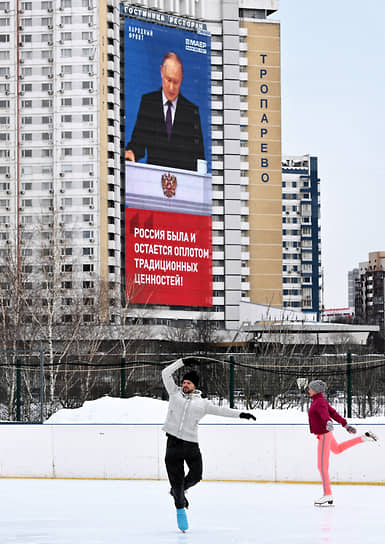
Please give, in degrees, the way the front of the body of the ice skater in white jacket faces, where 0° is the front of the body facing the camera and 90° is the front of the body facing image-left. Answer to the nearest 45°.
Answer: approximately 0°

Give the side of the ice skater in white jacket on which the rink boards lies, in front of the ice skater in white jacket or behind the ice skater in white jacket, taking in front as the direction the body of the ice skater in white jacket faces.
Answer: behind

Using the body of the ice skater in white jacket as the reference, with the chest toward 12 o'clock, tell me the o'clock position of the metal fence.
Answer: The metal fence is roughly at 6 o'clock from the ice skater in white jacket.
